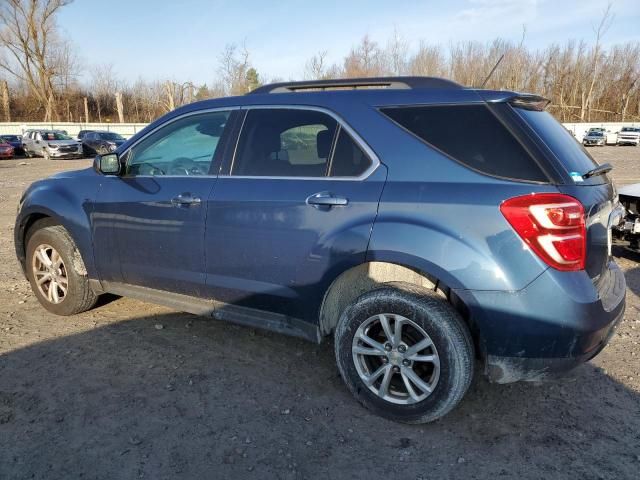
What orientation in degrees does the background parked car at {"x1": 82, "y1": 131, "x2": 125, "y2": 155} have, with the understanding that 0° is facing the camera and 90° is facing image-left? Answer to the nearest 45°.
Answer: approximately 315°

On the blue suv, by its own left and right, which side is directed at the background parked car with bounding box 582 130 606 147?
right

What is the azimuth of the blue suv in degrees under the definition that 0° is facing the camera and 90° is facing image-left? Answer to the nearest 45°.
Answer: approximately 135°

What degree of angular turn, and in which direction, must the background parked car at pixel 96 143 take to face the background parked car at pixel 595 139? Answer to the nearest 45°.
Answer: approximately 45° to its left

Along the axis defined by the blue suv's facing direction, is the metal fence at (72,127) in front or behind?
in front

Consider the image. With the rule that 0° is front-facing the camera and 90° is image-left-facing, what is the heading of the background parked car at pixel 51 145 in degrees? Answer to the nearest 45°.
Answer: approximately 315°

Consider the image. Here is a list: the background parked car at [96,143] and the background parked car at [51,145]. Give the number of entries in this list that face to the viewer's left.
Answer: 0

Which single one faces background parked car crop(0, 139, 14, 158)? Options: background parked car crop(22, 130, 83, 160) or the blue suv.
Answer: the blue suv

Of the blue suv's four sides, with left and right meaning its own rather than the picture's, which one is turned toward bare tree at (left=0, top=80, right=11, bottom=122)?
front
